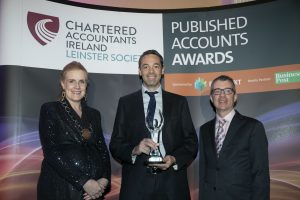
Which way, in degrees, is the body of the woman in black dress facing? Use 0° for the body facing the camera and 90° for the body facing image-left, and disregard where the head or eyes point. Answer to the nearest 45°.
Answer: approximately 315°

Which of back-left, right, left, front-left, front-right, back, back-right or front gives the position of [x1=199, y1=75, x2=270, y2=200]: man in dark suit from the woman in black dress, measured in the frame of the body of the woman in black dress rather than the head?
front-left

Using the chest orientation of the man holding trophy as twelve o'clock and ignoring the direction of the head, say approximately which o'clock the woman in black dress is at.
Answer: The woman in black dress is roughly at 2 o'clock from the man holding trophy.

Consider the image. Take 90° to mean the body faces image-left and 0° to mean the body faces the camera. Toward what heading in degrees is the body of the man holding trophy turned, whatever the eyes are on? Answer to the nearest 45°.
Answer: approximately 0°

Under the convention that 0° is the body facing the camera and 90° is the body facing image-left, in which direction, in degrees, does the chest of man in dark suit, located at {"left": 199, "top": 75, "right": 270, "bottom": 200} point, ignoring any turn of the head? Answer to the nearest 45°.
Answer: approximately 45°

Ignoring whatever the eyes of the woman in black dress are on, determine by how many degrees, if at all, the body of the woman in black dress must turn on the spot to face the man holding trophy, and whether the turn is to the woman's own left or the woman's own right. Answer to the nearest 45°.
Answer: approximately 45° to the woman's own left
